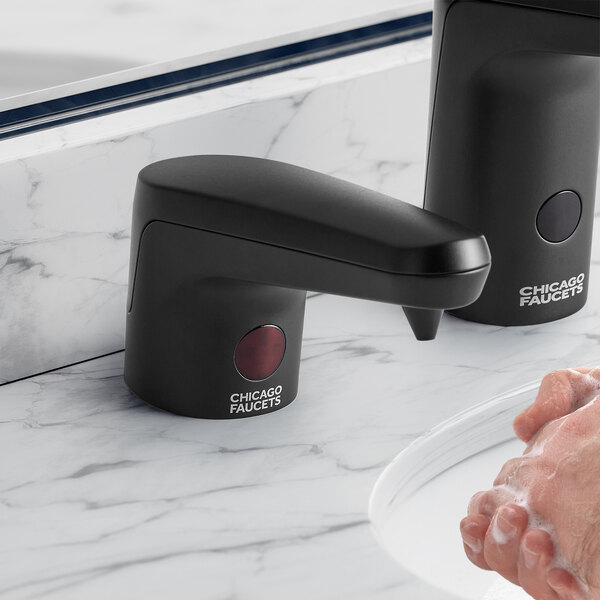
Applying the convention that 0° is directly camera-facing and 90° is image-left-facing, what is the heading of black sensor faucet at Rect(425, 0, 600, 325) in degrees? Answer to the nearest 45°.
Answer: approximately 315°

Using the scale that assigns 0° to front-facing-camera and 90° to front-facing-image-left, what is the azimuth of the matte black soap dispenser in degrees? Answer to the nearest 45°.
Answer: approximately 315°
